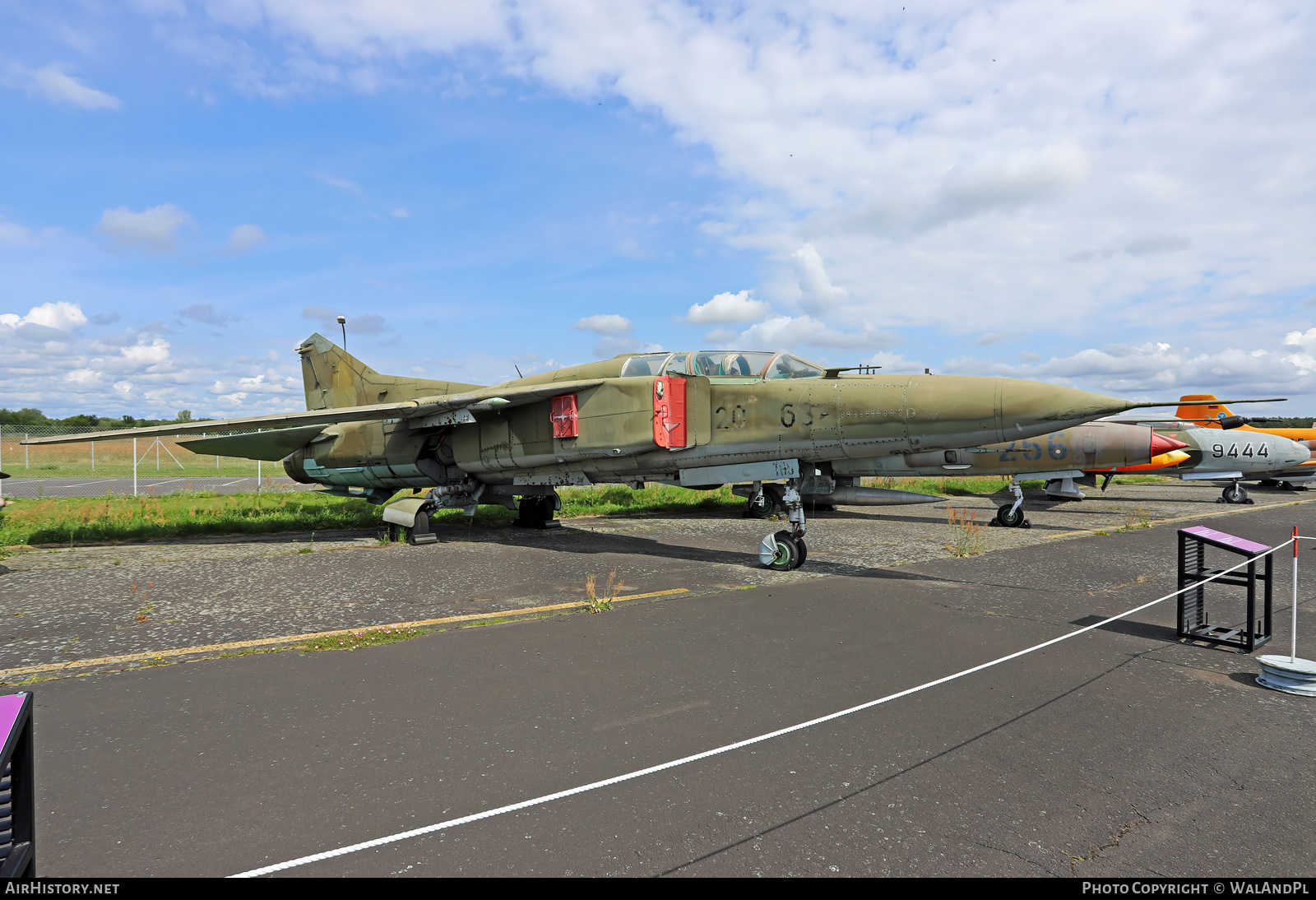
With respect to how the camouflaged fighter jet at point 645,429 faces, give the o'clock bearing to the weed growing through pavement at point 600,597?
The weed growing through pavement is roughly at 2 o'clock from the camouflaged fighter jet.

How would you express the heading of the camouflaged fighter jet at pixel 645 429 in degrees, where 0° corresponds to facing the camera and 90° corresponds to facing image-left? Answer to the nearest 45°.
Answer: approximately 315°

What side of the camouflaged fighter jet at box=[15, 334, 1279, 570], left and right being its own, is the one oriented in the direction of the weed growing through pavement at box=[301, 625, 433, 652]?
right

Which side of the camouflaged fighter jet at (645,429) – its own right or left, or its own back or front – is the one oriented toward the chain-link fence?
back

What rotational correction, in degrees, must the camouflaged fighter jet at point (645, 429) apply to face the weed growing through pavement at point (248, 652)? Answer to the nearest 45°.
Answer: approximately 90° to its right

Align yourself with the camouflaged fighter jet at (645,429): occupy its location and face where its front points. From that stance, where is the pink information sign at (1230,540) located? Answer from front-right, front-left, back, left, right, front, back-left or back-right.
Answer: front

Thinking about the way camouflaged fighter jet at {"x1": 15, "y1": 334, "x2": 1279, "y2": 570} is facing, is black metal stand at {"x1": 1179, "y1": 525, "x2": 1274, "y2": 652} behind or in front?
in front

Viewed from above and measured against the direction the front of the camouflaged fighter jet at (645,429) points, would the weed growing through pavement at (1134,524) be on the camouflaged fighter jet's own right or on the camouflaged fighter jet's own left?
on the camouflaged fighter jet's own left

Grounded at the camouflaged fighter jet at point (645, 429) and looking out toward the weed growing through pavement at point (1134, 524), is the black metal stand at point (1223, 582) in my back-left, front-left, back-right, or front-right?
front-right
